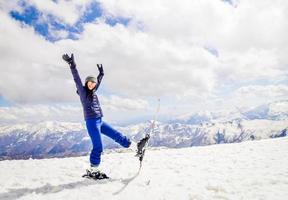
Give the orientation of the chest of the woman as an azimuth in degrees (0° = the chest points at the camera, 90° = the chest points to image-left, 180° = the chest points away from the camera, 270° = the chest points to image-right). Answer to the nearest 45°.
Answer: approximately 315°
